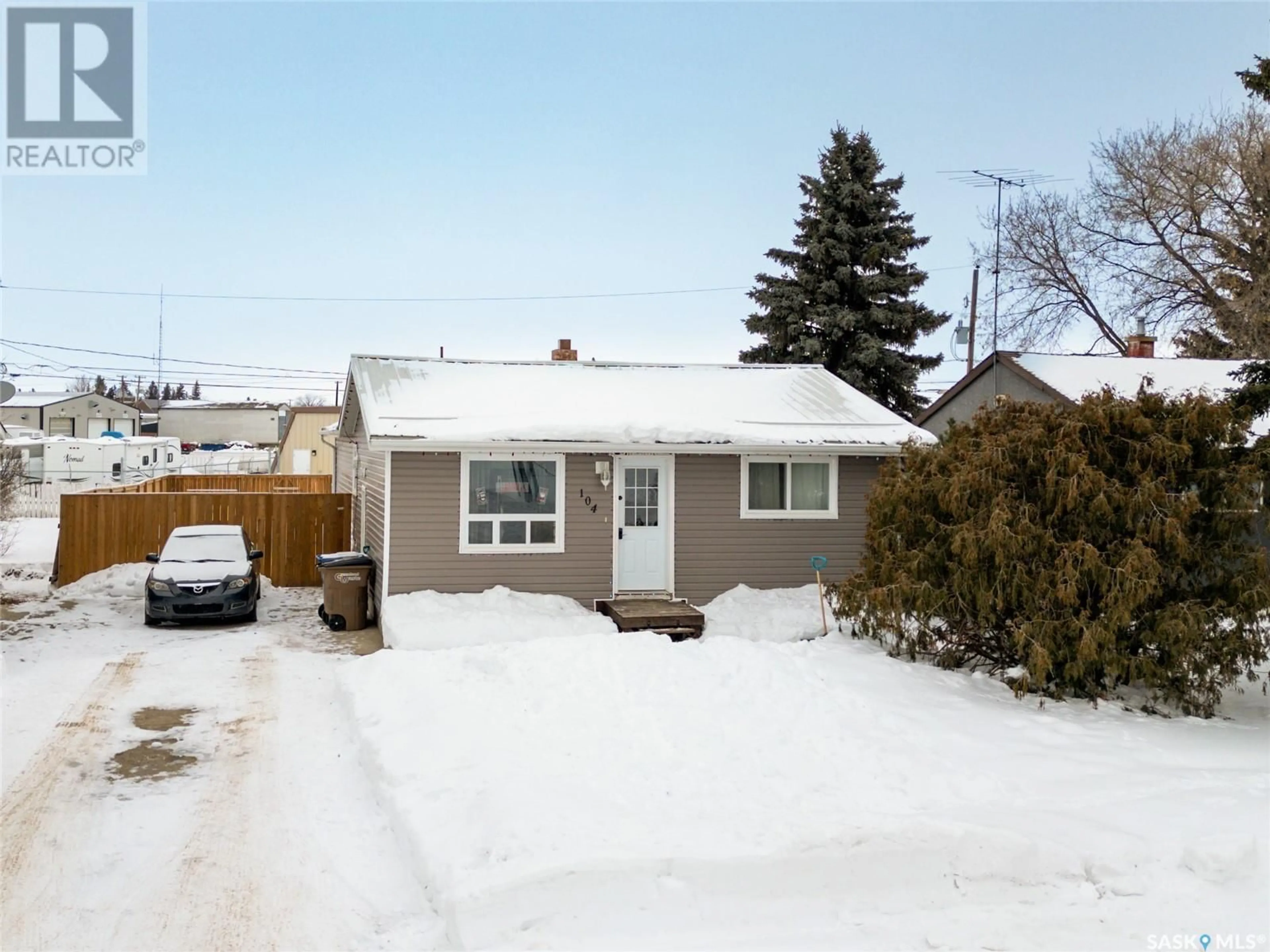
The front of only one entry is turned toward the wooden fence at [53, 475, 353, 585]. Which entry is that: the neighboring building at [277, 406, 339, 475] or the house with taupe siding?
the neighboring building

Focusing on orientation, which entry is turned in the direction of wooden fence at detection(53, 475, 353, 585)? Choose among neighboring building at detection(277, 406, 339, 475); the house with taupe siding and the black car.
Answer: the neighboring building

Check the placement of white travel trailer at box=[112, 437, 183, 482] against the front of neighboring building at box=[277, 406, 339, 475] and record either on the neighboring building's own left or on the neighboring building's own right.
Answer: on the neighboring building's own right

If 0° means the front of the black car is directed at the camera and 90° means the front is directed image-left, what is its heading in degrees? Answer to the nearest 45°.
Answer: approximately 0°

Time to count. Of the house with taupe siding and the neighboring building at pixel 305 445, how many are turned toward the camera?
2

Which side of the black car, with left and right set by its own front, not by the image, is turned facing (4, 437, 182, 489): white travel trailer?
back

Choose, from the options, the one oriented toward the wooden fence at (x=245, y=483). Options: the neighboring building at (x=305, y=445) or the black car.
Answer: the neighboring building
